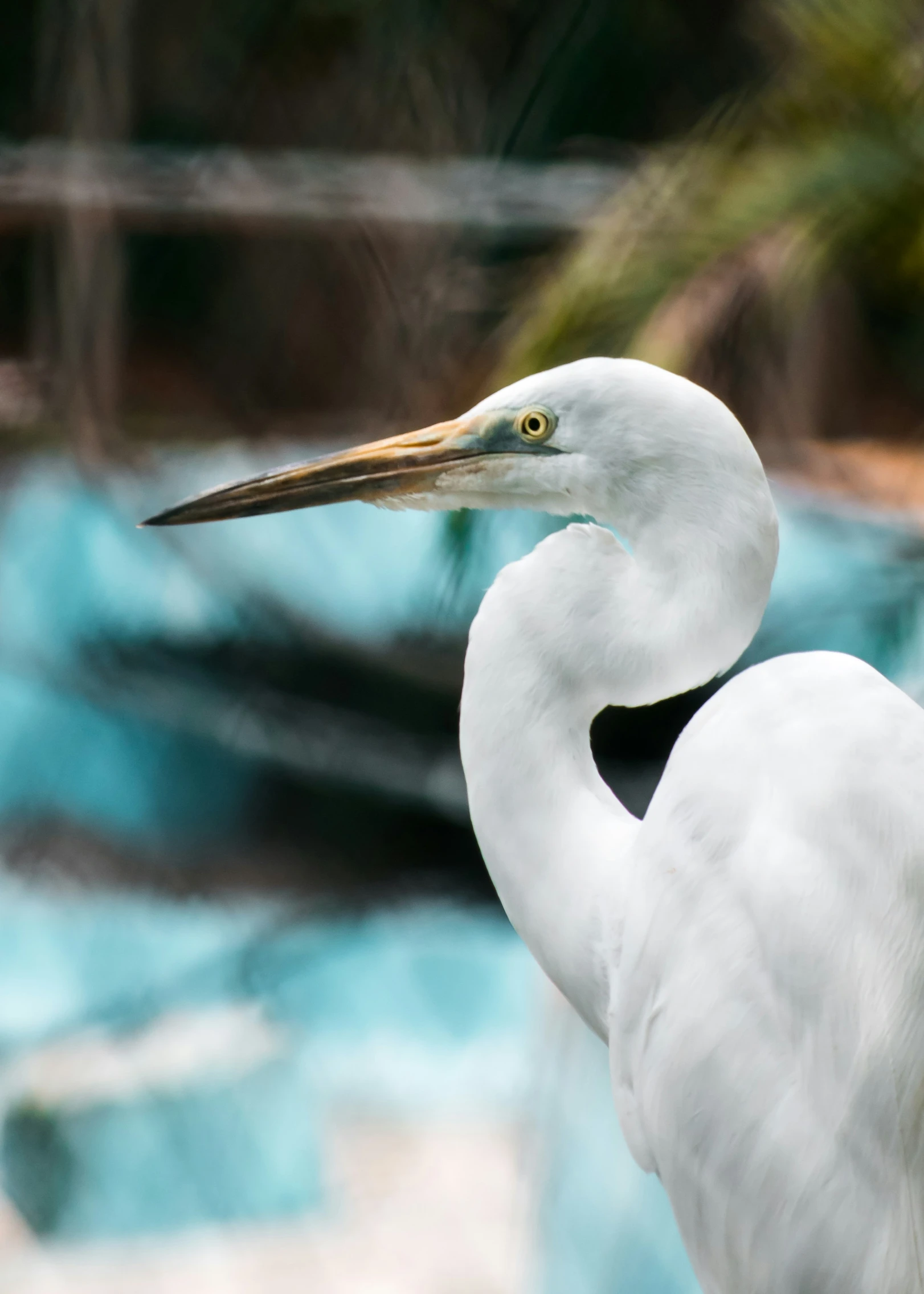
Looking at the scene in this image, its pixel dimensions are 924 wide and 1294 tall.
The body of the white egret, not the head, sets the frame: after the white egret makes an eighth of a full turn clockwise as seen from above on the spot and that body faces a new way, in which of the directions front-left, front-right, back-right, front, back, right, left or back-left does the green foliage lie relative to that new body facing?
front-right

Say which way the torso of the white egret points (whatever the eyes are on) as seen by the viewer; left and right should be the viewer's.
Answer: facing to the left of the viewer
